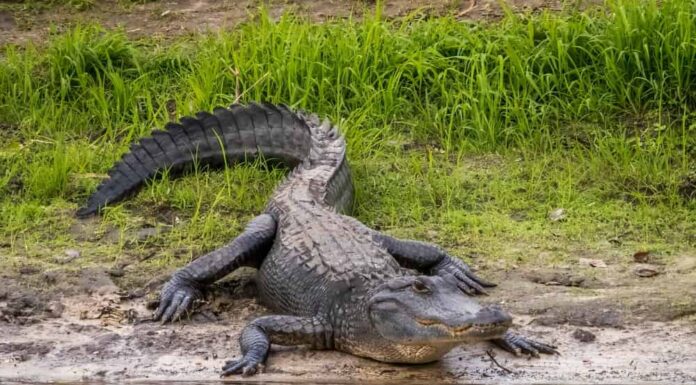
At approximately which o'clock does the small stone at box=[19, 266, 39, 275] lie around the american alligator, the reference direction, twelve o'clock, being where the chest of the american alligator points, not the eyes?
The small stone is roughly at 5 o'clock from the american alligator.

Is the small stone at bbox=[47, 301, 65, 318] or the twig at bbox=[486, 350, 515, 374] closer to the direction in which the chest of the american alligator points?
the twig

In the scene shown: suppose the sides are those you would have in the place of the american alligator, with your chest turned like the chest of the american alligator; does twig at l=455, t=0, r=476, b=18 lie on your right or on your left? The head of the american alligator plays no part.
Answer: on your left

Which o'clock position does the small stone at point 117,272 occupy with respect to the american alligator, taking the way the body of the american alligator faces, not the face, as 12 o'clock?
The small stone is roughly at 5 o'clock from the american alligator.

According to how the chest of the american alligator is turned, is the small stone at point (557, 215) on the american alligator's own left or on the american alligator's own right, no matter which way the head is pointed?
on the american alligator's own left

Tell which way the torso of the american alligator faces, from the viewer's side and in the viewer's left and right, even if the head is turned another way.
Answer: facing the viewer and to the right of the viewer

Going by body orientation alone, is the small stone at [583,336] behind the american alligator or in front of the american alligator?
in front

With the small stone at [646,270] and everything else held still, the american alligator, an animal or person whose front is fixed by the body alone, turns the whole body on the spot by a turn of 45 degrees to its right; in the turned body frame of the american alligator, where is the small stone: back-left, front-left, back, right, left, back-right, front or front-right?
left

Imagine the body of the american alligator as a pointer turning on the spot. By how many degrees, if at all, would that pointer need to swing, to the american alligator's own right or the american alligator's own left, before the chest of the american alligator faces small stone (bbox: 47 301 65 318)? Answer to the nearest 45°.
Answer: approximately 135° to the american alligator's own right
